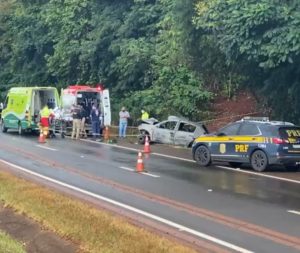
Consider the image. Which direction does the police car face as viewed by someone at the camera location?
facing away from the viewer and to the left of the viewer

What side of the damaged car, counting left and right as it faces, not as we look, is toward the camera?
left
